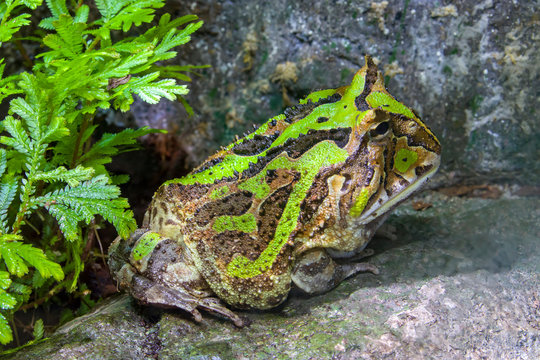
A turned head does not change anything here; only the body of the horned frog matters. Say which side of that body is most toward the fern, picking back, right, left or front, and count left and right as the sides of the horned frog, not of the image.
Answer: back

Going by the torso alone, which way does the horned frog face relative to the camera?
to the viewer's right
